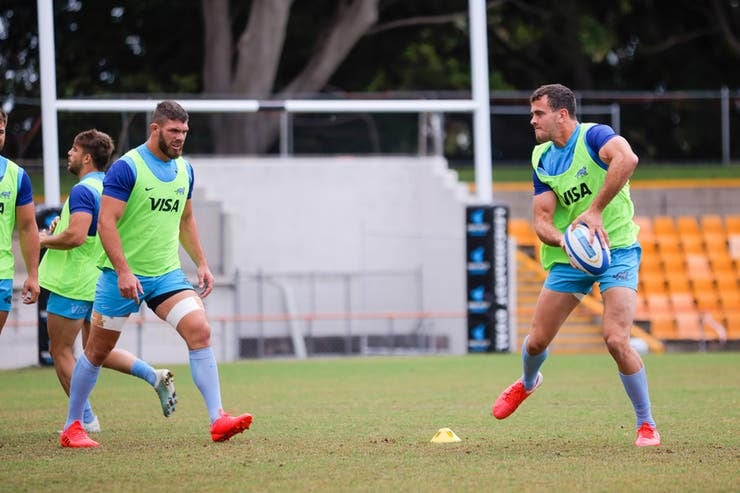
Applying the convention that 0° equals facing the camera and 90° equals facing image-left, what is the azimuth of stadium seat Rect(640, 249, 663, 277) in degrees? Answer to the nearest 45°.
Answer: approximately 0°

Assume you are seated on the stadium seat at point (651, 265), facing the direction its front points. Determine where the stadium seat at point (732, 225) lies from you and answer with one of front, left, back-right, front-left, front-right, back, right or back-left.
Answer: back-left

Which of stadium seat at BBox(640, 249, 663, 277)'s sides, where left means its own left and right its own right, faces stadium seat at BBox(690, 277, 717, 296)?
left

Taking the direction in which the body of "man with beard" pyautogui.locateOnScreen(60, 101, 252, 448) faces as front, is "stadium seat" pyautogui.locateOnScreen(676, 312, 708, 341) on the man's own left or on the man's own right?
on the man's own left

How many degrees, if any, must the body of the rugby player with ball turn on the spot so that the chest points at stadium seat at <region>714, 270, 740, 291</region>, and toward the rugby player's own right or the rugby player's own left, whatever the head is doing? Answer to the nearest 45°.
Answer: approximately 135° to the rugby player's own right

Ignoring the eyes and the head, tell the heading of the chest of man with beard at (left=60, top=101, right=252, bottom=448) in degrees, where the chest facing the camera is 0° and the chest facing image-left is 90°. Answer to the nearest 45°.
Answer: approximately 315°

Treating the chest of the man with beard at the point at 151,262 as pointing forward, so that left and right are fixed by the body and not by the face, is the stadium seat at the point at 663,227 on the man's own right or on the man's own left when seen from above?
on the man's own left

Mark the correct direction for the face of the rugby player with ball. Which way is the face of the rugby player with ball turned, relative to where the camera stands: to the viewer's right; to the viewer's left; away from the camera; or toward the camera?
to the viewer's left

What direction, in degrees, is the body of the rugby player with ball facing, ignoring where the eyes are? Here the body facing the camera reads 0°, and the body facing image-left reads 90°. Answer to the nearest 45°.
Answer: approximately 45°

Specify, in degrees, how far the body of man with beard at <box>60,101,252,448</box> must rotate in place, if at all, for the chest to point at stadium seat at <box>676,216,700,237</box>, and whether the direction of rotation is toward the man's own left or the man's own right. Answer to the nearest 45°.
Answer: approximately 90° to the man's own left

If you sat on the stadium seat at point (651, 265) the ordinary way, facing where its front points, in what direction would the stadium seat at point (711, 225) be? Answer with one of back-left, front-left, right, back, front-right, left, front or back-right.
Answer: back-left
